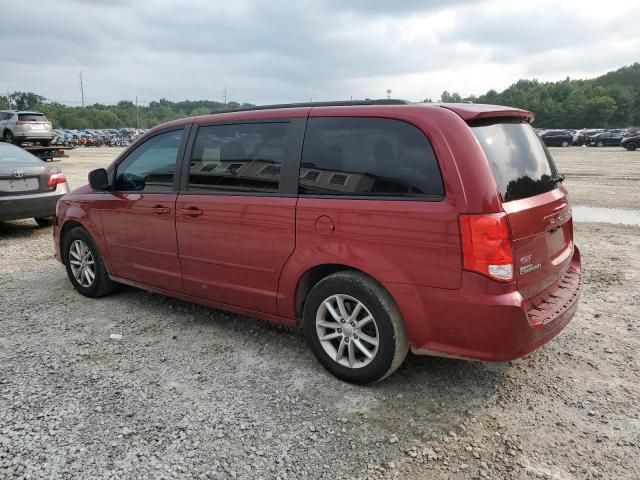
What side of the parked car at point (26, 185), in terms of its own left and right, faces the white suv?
front

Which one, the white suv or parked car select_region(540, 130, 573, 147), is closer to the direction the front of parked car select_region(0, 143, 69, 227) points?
the white suv

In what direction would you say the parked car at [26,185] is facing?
away from the camera

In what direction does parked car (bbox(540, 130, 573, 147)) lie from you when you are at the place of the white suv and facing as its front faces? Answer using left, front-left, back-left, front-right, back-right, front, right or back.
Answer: back-right

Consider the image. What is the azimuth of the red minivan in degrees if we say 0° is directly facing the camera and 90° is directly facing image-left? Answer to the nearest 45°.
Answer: approximately 135°

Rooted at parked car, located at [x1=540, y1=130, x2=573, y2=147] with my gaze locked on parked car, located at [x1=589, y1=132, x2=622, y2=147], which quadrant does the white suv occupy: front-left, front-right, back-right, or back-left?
back-right

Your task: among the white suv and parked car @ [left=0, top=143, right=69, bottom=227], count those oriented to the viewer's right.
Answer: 0

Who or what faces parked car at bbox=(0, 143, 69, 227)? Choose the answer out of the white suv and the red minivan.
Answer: the red minivan

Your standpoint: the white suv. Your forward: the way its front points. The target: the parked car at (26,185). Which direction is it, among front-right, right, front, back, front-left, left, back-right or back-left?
back-left
